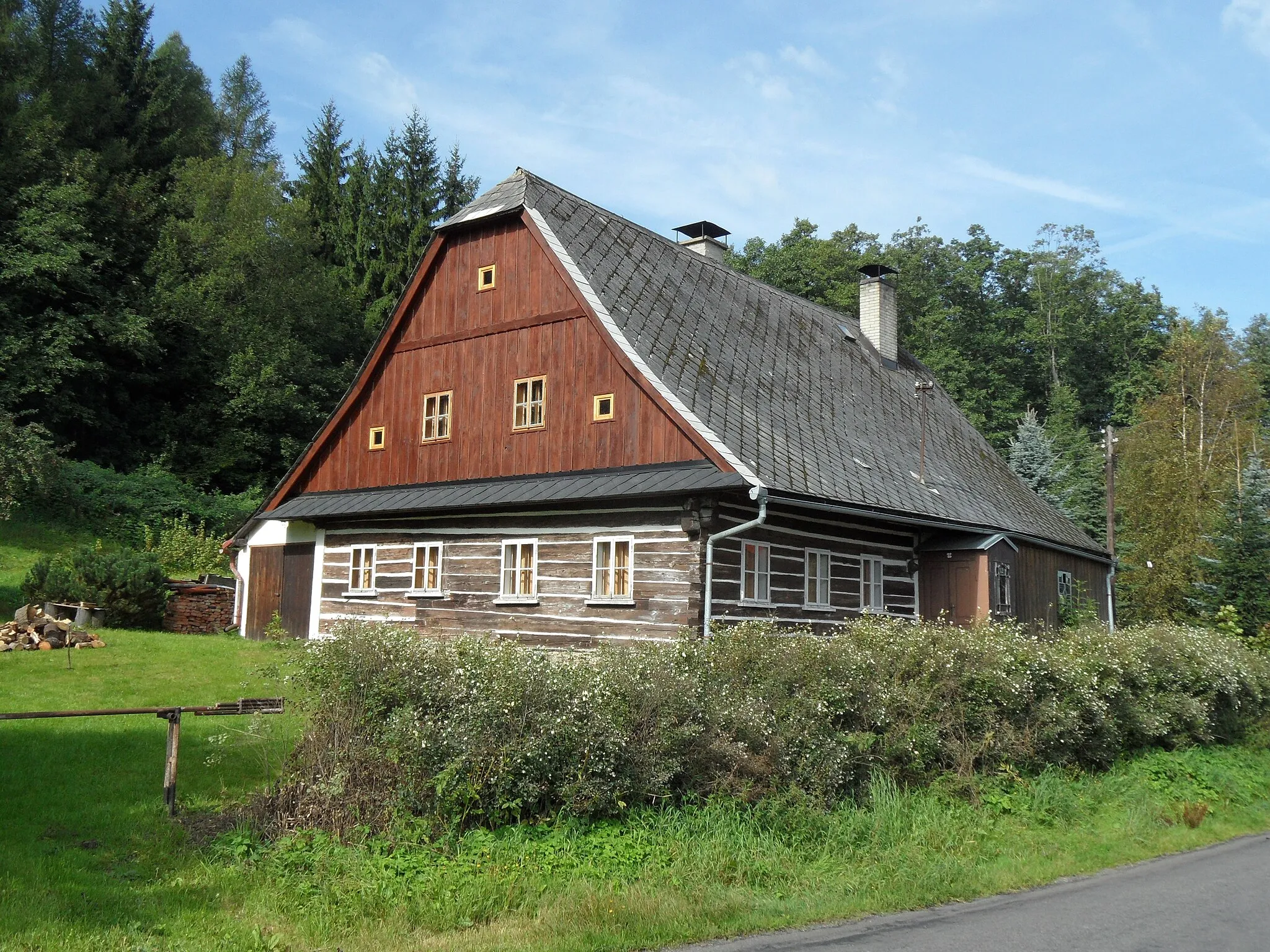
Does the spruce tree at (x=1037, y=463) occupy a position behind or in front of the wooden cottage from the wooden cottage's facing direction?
behind

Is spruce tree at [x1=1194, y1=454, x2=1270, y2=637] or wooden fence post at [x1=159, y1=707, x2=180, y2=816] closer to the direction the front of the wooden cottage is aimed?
the wooden fence post

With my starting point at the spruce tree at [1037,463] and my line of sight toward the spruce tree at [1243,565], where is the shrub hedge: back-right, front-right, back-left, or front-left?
front-right

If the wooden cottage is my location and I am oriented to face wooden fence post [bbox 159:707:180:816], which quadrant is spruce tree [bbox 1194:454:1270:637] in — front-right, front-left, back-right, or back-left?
back-left

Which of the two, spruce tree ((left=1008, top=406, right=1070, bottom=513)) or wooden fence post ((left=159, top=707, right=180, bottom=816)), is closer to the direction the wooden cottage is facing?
the wooden fence post

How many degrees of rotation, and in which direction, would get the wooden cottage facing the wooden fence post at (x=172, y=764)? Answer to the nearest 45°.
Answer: approximately 45° to its right

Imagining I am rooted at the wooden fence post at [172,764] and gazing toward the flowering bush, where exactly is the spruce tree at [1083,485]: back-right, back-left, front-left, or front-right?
front-left
